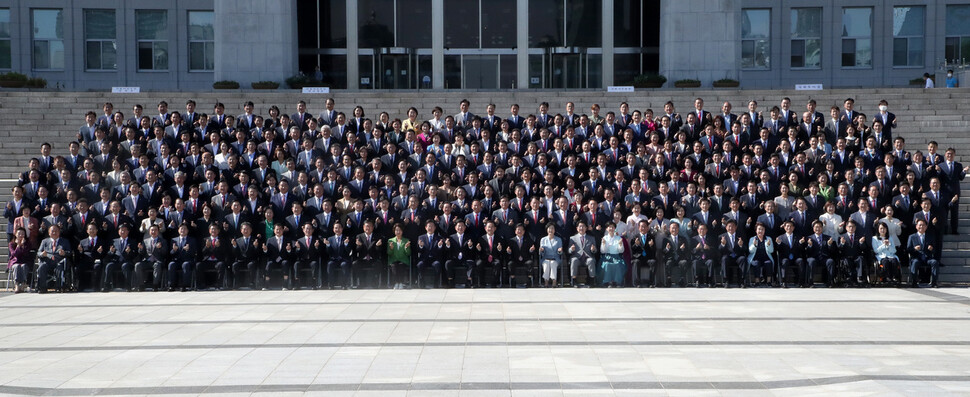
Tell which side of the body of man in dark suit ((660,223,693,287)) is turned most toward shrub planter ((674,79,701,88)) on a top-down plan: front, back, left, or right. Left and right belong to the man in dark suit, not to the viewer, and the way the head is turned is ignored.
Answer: back

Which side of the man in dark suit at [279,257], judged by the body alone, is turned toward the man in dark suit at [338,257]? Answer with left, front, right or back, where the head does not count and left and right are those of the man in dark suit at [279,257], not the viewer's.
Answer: left

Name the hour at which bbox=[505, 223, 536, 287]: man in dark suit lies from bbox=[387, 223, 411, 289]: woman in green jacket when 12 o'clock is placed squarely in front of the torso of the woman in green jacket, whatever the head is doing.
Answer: The man in dark suit is roughly at 9 o'clock from the woman in green jacket.

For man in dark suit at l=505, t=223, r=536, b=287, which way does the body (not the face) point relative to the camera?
toward the camera

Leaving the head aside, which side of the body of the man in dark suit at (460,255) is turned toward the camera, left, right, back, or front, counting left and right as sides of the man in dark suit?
front

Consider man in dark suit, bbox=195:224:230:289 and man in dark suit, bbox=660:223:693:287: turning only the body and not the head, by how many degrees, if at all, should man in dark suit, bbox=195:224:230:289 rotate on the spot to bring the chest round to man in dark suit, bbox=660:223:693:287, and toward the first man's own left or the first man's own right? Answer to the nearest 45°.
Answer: approximately 90° to the first man's own left

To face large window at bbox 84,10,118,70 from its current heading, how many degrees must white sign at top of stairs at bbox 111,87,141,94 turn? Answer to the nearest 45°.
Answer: approximately 180°

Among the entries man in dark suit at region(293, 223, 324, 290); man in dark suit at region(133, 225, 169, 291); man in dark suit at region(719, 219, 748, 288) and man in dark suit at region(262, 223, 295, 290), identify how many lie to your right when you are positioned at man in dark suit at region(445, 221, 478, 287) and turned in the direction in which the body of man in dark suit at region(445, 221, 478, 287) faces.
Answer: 3

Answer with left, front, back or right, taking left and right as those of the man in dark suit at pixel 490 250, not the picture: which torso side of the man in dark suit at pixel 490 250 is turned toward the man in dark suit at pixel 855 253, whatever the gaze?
left

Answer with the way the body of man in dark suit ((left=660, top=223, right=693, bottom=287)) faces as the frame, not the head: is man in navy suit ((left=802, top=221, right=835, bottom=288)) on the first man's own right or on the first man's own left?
on the first man's own left

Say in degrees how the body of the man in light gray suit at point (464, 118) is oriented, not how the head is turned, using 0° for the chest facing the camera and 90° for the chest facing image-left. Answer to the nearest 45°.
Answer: approximately 0°

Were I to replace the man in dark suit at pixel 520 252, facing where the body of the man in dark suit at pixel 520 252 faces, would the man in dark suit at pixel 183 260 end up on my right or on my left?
on my right

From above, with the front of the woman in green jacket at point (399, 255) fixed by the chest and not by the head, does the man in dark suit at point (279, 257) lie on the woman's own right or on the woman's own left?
on the woman's own right

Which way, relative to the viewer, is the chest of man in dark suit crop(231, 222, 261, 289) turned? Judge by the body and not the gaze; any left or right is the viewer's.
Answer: facing the viewer
